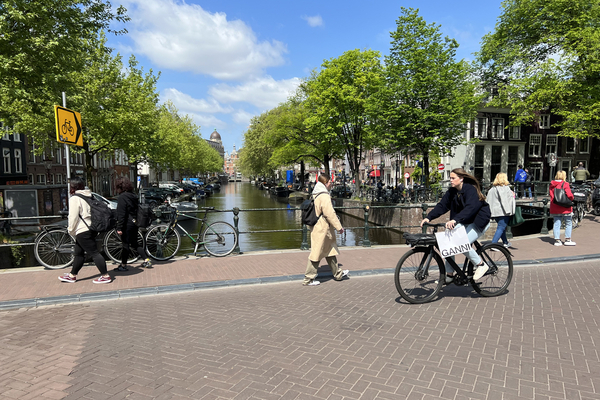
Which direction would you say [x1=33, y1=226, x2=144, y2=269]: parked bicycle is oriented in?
to the viewer's right

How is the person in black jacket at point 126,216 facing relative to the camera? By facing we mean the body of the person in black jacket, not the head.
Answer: to the viewer's left

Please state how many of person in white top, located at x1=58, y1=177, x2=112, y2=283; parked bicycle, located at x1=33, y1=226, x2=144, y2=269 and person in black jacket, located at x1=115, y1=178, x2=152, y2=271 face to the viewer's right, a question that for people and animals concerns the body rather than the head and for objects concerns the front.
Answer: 1

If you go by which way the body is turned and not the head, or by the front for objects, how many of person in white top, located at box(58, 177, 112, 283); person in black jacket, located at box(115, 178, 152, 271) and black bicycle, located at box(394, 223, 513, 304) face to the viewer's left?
3

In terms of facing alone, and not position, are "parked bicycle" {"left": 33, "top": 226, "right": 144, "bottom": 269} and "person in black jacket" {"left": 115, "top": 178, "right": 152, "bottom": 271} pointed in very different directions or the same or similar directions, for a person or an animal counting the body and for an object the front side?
very different directions

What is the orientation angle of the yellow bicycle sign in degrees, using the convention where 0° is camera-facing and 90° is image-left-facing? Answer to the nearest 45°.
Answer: approximately 315°

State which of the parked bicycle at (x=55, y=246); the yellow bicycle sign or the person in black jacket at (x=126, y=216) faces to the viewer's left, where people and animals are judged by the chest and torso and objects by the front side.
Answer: the person in black jacket

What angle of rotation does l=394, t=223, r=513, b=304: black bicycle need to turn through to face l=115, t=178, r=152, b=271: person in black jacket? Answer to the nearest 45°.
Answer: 0° — it already faces them

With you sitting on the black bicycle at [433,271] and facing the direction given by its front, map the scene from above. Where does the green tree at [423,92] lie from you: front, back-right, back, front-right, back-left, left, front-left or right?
right
